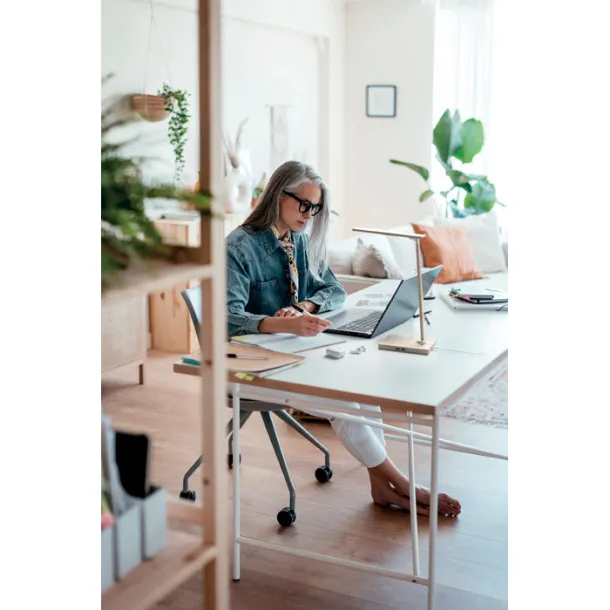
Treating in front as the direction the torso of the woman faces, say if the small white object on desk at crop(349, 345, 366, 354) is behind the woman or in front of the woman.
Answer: in front

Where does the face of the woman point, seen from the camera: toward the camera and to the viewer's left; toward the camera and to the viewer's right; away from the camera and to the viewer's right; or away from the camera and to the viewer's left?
toward the camera and to the viewer's right

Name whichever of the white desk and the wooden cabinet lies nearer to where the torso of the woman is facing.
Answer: the white desk

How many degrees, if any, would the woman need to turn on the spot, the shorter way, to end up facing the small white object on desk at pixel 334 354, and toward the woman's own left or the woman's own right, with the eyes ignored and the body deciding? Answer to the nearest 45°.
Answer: approximately 45° to the woman's own right

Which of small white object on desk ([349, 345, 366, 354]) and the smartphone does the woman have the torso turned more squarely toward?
the small white object on desk

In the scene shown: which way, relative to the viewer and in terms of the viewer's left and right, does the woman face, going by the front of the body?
facing the viewer and to the right of the viewer

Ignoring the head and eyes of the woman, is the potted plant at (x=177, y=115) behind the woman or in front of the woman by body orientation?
behind
